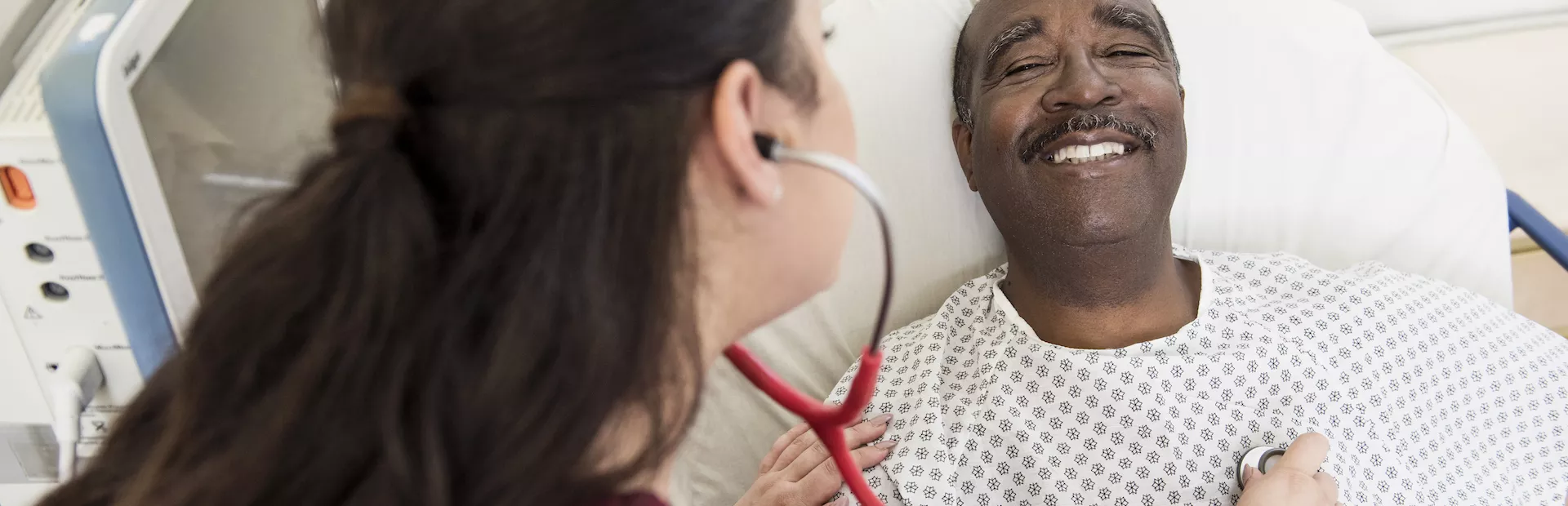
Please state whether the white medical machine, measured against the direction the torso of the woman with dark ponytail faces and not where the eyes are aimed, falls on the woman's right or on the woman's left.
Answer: on the woman's left

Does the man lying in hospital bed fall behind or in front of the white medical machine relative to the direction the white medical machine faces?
in front

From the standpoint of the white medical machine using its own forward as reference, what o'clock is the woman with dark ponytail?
The woman with dark ponytail is roughly at 1 o'clock from the white medical machine.

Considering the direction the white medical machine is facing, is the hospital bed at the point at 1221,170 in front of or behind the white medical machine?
in front

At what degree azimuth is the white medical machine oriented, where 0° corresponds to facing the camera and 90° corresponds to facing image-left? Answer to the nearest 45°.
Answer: approximately 315°

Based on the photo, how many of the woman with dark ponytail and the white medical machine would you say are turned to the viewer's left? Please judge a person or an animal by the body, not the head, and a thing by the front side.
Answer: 0

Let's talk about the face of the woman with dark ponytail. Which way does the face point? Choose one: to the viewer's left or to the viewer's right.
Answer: to the viewer's right

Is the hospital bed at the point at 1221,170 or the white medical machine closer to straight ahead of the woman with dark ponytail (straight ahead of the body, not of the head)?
the hospital bed

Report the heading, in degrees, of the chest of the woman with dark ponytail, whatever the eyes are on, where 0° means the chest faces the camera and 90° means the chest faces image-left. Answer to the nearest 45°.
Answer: approximately 225°
